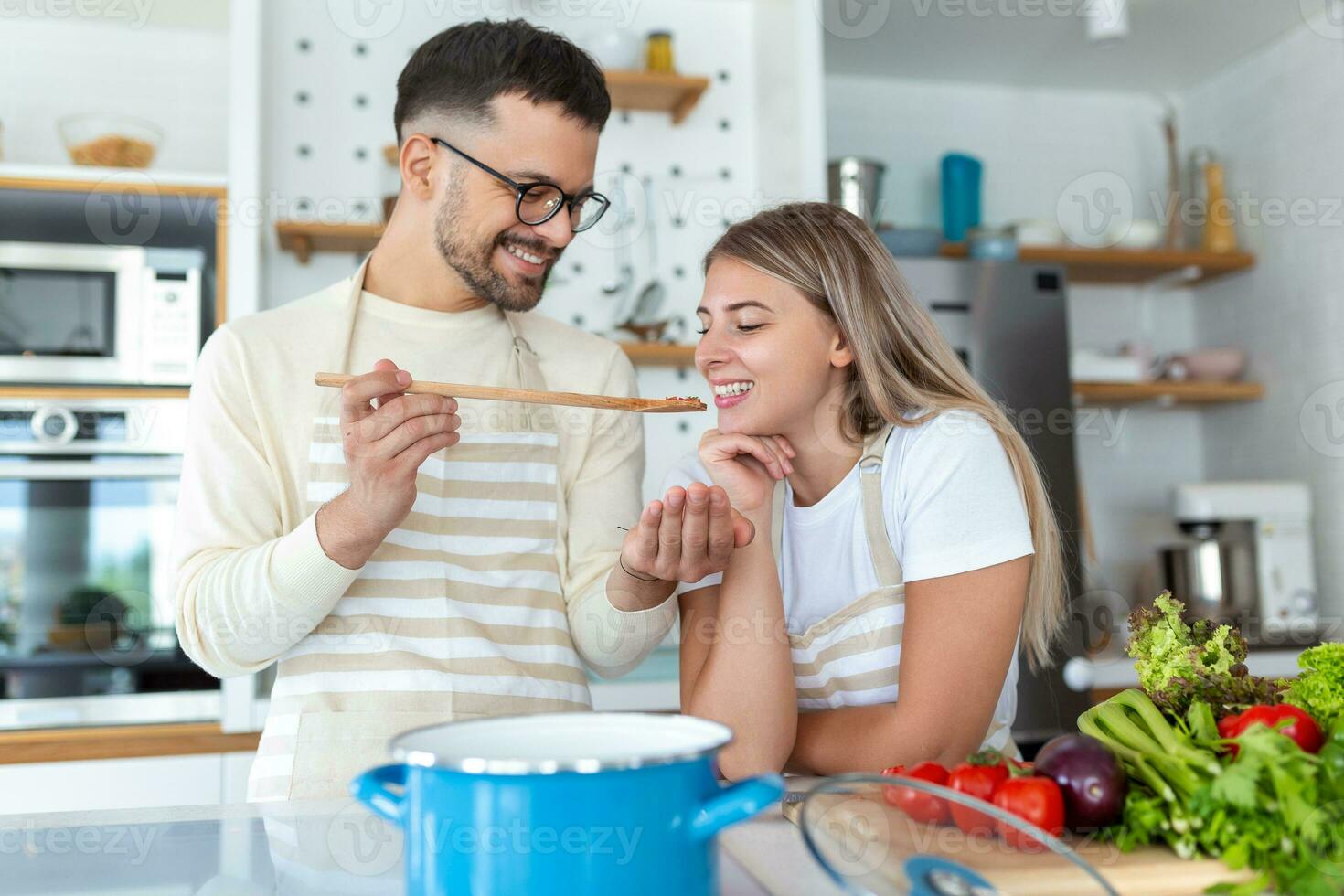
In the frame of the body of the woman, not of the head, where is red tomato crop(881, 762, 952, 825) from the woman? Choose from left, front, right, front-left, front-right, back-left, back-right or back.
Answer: front-left

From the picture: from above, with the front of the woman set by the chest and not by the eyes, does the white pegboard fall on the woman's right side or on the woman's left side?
on the woman's right side

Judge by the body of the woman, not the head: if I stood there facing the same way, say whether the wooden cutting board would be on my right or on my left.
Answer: on my left

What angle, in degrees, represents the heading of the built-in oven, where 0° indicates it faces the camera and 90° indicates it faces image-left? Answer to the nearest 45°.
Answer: approximately 0°

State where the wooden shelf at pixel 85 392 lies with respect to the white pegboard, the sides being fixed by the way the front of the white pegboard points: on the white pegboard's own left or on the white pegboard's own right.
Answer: on the white pegboard's own right

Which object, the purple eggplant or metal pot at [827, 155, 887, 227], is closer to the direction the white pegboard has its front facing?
the purple eggplant

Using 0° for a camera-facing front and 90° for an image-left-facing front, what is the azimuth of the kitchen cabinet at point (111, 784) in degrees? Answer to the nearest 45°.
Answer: approximately 0°
